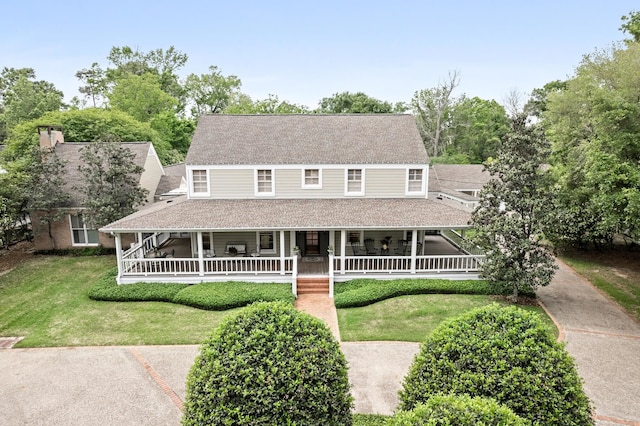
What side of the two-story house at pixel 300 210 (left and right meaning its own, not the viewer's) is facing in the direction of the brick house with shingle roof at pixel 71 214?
right

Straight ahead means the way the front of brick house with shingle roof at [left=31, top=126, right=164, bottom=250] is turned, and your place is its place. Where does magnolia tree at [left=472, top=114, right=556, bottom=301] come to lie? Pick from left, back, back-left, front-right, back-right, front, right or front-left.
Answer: front-left

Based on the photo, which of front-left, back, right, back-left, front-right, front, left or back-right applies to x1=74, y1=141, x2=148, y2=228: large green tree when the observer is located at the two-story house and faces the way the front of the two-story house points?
right

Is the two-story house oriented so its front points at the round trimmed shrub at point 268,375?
yes

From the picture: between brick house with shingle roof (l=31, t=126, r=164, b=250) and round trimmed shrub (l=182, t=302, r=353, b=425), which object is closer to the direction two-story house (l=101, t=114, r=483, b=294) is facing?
the round trimmed shrub

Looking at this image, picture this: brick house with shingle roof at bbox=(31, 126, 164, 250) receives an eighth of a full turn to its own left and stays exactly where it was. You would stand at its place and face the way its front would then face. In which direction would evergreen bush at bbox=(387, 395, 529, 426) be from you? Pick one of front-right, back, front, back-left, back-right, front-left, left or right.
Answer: front-right

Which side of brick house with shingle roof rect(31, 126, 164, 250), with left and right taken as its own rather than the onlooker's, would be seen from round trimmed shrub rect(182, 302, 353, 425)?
front

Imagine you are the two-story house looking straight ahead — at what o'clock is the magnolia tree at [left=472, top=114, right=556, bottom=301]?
The magnolia tree is roughly at 10 o'clock from the two-story house.

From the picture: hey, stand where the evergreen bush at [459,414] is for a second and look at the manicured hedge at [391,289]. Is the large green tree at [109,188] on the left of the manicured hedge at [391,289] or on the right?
left

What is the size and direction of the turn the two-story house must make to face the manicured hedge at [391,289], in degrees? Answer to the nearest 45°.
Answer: approximately 45° to its left

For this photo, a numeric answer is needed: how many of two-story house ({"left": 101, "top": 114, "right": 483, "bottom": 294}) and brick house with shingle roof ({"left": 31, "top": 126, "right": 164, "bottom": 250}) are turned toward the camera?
2

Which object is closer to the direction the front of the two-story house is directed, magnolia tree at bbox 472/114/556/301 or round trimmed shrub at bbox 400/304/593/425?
the round trimmed shrub

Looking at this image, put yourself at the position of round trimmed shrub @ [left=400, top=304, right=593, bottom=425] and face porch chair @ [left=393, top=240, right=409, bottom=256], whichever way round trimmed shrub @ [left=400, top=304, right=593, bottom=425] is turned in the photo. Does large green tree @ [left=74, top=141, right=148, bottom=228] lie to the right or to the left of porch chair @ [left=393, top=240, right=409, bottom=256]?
left

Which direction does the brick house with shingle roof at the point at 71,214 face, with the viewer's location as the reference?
facing the viewer
